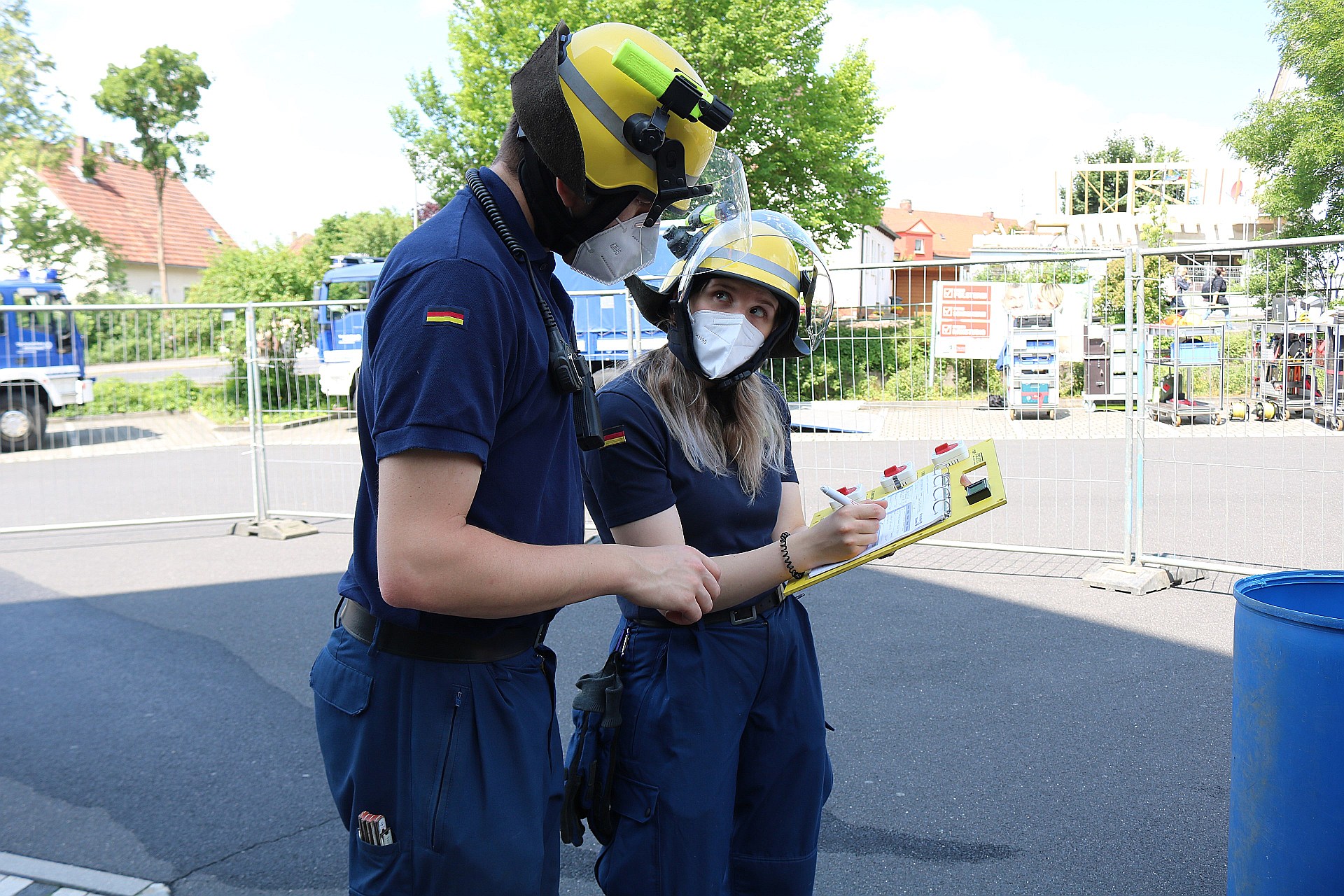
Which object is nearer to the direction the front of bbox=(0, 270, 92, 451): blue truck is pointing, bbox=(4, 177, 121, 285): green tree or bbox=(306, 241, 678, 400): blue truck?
the blue truck

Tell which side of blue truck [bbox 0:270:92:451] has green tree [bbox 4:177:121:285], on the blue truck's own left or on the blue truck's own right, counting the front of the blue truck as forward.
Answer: on the blue truck's own left

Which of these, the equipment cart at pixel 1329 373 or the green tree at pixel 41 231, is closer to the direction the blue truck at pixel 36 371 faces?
the equipment cart

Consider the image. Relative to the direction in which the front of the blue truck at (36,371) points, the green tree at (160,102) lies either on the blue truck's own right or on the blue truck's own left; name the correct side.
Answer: on the blue truck's own left
